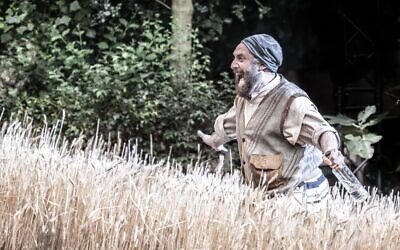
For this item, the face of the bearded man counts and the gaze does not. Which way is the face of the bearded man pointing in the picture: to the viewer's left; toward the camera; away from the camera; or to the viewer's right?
to the viewer's left

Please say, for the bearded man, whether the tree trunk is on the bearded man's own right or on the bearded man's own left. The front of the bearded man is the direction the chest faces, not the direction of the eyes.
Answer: on the bearded man's own right

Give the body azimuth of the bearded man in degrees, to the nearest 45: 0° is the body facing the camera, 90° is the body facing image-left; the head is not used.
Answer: approximately 45°
